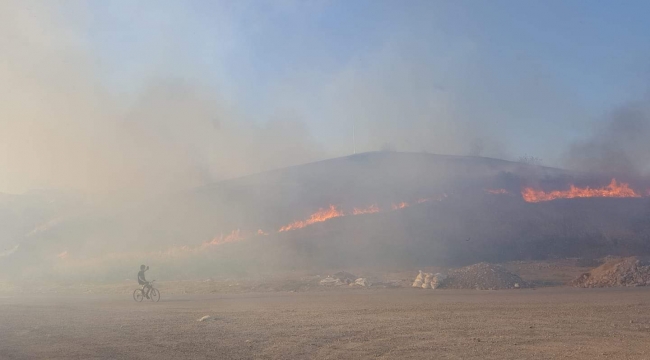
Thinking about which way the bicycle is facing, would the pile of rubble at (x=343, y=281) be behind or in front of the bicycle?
in front

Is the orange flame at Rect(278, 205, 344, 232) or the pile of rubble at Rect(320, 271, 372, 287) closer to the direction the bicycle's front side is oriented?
the pile of rubble

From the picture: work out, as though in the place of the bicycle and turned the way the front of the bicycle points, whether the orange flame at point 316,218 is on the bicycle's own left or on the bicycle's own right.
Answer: on the bicycle's own left

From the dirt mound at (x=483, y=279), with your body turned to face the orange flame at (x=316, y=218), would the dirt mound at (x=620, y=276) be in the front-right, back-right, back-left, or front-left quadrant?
back-right

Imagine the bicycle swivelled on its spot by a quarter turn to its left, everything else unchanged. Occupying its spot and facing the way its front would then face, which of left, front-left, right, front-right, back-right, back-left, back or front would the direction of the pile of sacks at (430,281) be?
right

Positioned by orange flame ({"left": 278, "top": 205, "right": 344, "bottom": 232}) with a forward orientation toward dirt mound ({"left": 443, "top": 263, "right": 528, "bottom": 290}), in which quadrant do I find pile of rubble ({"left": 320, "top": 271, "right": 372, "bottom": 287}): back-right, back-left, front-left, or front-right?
front-right

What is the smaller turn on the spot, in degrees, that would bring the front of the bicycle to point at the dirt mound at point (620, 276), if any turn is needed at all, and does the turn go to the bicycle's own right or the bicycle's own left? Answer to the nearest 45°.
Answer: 0° — it already faces it

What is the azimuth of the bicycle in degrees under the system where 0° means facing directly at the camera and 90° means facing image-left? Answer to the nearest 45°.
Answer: approximately 270°

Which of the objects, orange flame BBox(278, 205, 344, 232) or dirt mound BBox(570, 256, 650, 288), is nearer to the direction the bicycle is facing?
the dirt mound

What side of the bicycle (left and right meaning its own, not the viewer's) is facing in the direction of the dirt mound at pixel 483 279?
front

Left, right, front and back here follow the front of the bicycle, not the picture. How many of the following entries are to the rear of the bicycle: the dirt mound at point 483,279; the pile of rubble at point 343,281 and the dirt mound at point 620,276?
0
